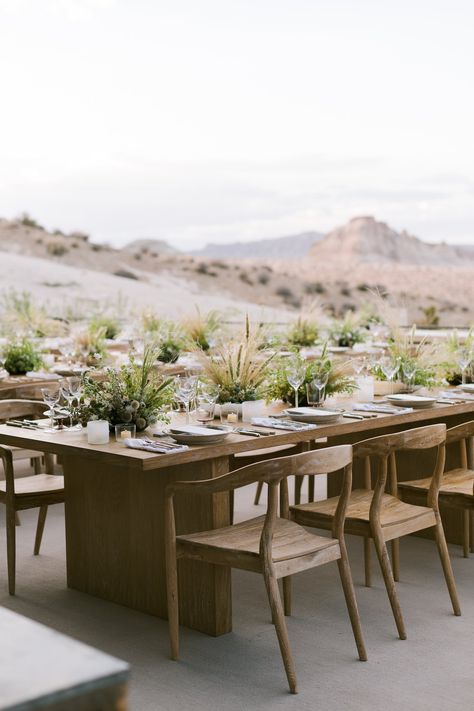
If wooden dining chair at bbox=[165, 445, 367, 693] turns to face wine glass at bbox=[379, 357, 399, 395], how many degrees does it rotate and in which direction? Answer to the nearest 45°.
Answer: approximately 45° to its right

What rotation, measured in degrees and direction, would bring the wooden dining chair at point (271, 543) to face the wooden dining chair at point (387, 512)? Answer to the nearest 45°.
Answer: approximately 90° to its right

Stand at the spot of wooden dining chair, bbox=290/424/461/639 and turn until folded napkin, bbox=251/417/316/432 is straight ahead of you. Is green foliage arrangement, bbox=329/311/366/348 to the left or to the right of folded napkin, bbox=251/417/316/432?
right

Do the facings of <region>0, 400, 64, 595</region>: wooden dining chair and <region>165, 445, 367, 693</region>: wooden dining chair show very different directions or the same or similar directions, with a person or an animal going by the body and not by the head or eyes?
very different directions

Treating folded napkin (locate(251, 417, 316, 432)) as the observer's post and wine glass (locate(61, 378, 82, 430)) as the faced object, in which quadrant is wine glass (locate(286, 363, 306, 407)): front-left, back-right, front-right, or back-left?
back-right

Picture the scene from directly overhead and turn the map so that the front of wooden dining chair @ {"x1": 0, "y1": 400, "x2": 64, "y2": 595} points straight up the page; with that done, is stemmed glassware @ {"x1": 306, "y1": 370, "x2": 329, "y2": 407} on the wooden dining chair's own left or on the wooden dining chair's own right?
on the wooden dining chair's own left

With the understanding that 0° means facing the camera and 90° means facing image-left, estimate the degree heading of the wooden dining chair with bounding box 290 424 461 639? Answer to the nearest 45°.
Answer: approximately 135°

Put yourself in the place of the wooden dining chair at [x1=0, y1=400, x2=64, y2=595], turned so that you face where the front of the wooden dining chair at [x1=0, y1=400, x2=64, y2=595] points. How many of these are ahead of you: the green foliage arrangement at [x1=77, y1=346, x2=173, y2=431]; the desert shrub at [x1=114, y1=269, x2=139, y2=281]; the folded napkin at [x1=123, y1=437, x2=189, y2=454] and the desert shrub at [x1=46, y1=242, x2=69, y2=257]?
2

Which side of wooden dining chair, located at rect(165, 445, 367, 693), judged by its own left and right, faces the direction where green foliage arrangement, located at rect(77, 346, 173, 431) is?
front

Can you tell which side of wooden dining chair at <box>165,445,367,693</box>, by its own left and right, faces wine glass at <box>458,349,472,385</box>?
right

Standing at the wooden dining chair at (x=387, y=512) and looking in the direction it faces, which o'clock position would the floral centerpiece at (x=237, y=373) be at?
The floral centerpiece is roughly at 12 o'clock from the wooden dining chair.

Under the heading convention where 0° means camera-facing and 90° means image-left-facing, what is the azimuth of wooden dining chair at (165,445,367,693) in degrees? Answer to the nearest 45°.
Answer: approximately 135°

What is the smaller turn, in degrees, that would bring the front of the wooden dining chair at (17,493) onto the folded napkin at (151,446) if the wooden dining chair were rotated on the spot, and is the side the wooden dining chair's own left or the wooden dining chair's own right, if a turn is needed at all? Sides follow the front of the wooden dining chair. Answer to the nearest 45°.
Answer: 0° — it already faces it
